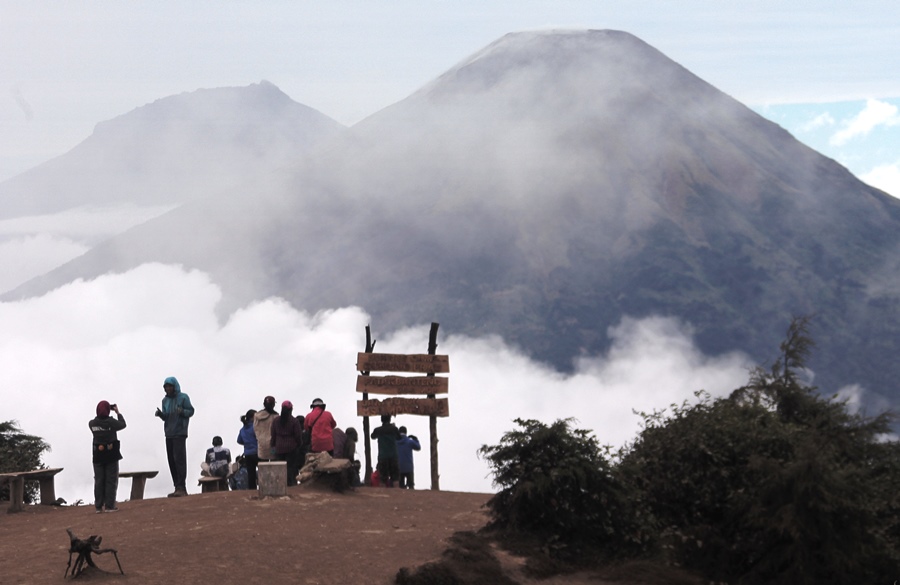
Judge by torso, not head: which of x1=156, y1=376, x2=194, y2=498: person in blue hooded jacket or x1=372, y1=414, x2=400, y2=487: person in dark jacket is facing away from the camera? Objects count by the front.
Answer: the person in dark jacket

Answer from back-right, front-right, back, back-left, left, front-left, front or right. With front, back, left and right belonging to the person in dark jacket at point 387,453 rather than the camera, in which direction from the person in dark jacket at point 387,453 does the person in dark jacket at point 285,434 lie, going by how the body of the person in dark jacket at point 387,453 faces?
back-left

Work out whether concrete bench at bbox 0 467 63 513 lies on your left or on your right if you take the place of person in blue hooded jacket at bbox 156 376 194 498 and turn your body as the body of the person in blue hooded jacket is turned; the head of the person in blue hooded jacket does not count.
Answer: on your right

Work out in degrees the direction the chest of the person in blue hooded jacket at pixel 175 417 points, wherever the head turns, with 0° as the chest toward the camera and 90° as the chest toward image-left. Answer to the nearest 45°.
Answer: approximately 45°

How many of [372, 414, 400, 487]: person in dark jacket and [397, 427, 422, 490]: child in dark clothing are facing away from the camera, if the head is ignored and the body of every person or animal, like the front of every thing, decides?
2

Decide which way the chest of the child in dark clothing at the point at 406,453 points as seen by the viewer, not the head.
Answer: away from the camera

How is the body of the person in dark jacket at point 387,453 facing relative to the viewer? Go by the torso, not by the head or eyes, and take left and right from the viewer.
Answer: facing away from the viewer
